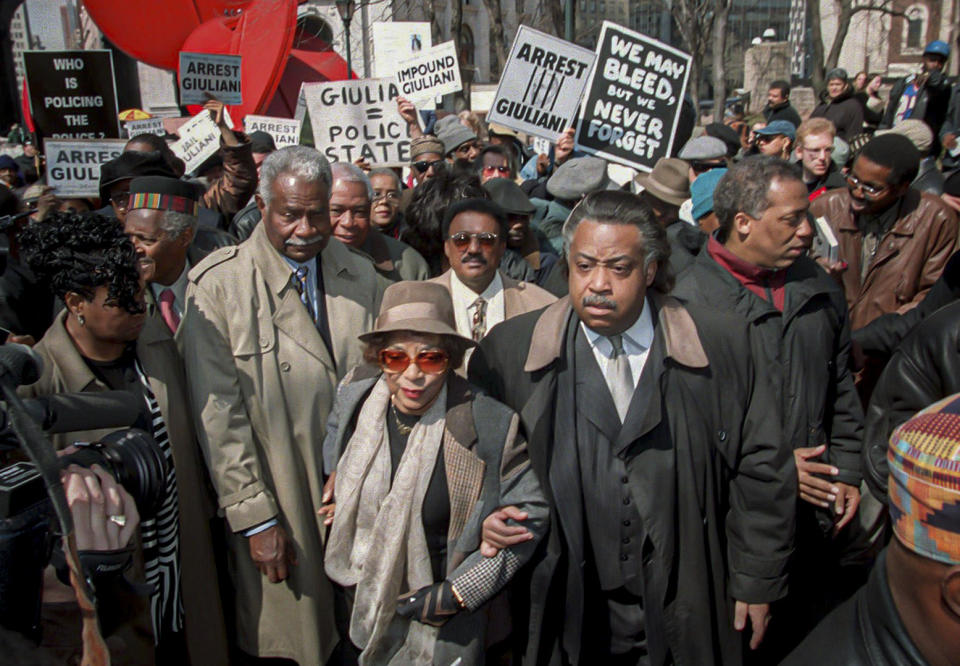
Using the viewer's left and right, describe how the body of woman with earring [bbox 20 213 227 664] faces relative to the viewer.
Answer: facing the viewer and to the right of the viewer

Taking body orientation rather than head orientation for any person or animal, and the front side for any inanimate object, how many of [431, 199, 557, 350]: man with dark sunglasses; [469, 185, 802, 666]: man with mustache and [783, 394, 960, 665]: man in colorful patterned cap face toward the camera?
2

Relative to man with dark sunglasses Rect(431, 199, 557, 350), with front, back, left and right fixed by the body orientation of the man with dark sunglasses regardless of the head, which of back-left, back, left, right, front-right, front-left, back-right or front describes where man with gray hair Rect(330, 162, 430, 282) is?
back-right

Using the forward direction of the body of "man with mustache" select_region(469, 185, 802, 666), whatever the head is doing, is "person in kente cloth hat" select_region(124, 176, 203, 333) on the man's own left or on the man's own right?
on the man's own right

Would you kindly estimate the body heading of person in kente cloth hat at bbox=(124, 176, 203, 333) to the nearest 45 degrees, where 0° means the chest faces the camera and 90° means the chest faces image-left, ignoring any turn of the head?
approximately 45°

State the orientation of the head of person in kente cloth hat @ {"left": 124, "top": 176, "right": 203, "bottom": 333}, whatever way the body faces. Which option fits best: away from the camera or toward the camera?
toward the camera

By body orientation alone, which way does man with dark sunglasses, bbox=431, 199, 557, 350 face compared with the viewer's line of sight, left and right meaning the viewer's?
facing the viewer

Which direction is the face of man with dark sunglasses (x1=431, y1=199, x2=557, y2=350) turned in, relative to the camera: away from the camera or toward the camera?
toward the camera

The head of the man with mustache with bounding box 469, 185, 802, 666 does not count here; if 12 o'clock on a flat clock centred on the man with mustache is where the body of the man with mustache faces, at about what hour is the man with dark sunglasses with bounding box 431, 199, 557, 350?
The man with dark sunglasses is roughly at 5 o'clock from the man with mustache.
